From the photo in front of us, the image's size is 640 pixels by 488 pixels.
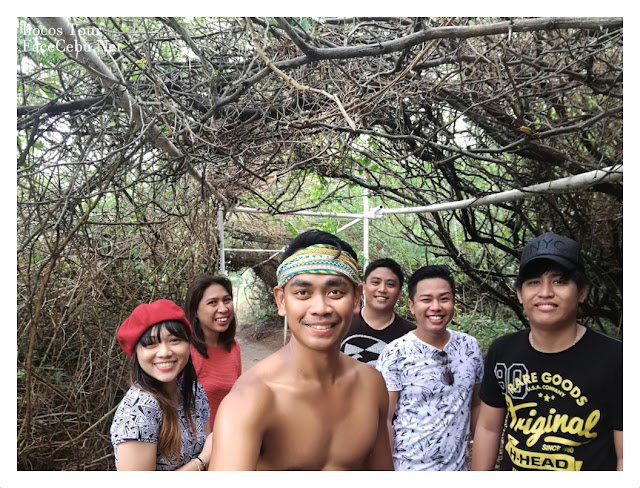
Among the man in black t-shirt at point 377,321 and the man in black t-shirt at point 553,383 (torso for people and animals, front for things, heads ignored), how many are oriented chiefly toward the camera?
2

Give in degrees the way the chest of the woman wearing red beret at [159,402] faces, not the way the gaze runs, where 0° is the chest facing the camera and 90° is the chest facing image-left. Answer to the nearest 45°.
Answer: approximately 315°

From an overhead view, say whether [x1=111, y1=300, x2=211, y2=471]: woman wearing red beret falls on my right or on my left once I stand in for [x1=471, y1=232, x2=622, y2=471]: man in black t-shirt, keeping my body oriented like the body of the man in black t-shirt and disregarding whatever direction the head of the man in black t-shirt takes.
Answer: on my right
